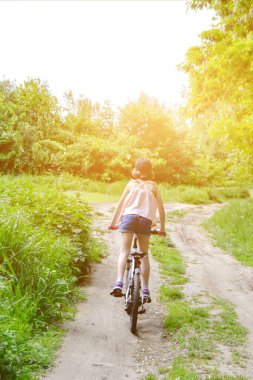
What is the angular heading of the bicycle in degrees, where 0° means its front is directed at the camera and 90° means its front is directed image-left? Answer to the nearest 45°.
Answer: approximately 180°

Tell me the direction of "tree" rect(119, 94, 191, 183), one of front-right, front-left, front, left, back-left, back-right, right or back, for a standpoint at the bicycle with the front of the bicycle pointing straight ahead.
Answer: front

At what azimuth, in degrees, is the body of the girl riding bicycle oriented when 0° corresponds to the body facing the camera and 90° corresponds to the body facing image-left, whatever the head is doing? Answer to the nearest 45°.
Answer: approximately 180°

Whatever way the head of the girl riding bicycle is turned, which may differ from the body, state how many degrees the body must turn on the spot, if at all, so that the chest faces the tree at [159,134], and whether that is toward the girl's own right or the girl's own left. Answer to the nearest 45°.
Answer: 0° — they already face it
